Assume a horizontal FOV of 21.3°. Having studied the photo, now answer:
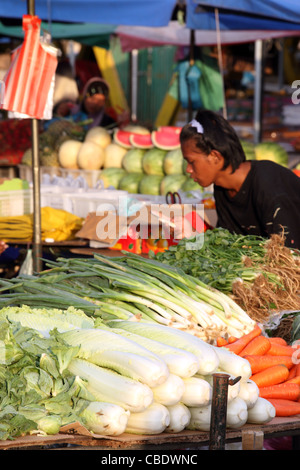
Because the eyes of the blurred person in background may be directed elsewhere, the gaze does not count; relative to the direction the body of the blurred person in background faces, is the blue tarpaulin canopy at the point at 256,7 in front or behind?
in front

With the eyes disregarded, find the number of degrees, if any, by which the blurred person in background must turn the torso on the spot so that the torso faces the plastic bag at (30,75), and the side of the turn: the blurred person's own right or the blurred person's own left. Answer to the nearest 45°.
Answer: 0° — they already face it

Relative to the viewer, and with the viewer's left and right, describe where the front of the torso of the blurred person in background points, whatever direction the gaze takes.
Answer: facing the viewer

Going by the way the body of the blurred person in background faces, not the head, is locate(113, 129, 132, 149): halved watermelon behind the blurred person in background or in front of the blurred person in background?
in front

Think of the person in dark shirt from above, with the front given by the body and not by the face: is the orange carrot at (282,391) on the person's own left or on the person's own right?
on the person's own left

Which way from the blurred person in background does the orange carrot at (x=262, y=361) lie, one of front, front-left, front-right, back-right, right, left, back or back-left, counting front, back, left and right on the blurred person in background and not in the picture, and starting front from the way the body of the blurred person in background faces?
front

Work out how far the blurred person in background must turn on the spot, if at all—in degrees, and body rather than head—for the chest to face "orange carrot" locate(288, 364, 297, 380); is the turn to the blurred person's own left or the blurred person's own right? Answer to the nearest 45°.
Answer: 0° — they already face it

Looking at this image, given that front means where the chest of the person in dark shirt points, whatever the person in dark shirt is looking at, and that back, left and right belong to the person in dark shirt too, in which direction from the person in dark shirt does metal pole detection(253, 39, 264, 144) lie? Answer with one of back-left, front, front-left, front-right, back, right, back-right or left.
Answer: back-right

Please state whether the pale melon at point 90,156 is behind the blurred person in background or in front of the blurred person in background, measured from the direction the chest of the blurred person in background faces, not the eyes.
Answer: in front

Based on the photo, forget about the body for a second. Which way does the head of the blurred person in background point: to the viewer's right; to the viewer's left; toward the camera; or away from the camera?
toward the camera

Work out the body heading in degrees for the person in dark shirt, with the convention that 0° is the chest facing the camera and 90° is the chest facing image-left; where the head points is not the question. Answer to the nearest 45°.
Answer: approximately 45°

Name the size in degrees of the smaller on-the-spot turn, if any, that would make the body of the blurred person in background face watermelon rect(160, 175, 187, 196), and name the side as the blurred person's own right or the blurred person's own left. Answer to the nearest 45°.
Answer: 0° — they already face it

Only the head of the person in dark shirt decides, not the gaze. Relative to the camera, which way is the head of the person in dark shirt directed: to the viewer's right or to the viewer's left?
to the viewer's left

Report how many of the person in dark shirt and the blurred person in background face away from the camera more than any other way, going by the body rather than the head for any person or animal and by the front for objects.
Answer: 0

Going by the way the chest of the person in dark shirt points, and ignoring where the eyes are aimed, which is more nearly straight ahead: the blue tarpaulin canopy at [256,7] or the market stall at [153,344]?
the market stall

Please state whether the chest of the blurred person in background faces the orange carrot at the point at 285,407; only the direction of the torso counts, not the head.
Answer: yes

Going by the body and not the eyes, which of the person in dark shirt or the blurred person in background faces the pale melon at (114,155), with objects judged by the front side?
the blurred person in background
